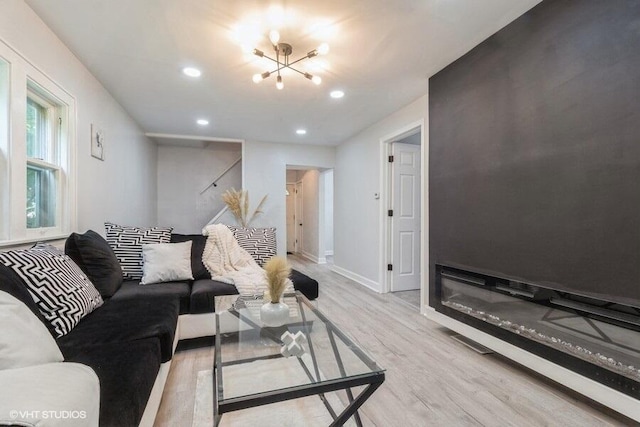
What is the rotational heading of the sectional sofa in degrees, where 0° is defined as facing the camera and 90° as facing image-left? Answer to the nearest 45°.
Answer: approximately 315°

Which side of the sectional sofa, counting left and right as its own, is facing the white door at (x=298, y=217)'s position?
left

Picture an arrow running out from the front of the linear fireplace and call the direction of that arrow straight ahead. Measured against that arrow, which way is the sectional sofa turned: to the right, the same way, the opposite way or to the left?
the opposite way

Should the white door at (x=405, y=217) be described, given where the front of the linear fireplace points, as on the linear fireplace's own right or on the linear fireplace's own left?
on the linear fireplace's own right

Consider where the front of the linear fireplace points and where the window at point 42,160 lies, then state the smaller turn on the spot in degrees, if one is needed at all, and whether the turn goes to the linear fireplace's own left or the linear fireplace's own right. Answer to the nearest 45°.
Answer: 0° — it already faces it

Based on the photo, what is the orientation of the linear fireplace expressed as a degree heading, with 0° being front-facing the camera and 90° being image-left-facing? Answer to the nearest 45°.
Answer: approximately 45°
